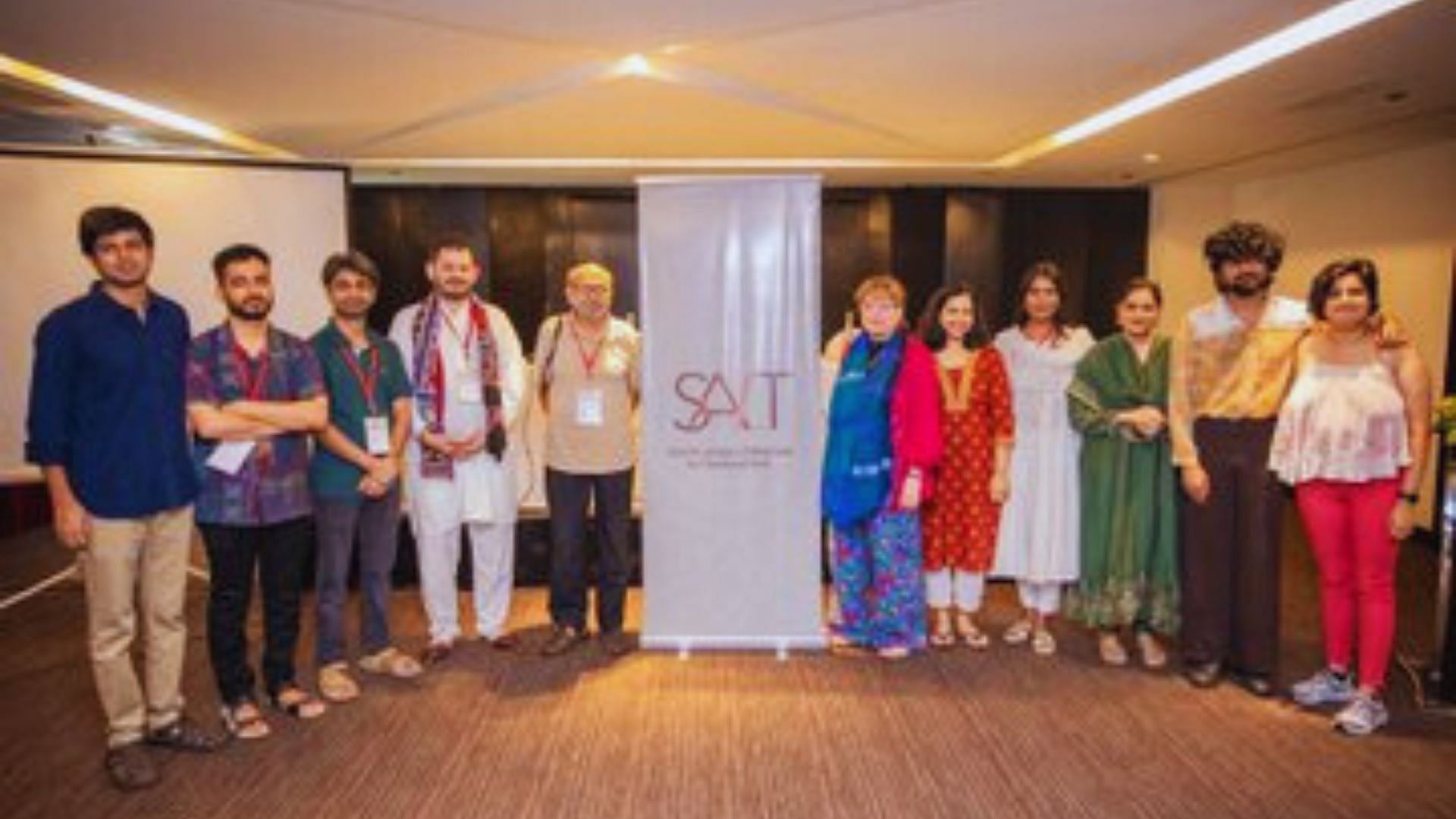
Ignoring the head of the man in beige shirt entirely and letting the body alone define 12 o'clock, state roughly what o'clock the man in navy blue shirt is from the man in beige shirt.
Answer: The man in navy blue shirt is roughly at 2 o'clock from the man in beige shirt.

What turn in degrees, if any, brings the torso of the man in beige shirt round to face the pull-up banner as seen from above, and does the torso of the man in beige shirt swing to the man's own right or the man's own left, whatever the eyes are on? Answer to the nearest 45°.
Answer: approximately 90° to the man's own left

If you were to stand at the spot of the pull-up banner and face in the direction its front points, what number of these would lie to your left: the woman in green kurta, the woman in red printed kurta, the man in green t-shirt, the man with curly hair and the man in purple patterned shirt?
3

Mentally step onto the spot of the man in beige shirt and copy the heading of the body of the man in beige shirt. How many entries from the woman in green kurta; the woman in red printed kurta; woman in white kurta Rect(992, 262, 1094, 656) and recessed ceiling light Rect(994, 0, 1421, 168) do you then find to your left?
4

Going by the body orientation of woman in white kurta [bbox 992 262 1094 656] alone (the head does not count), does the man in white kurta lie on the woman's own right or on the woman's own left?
on the woman's own right
